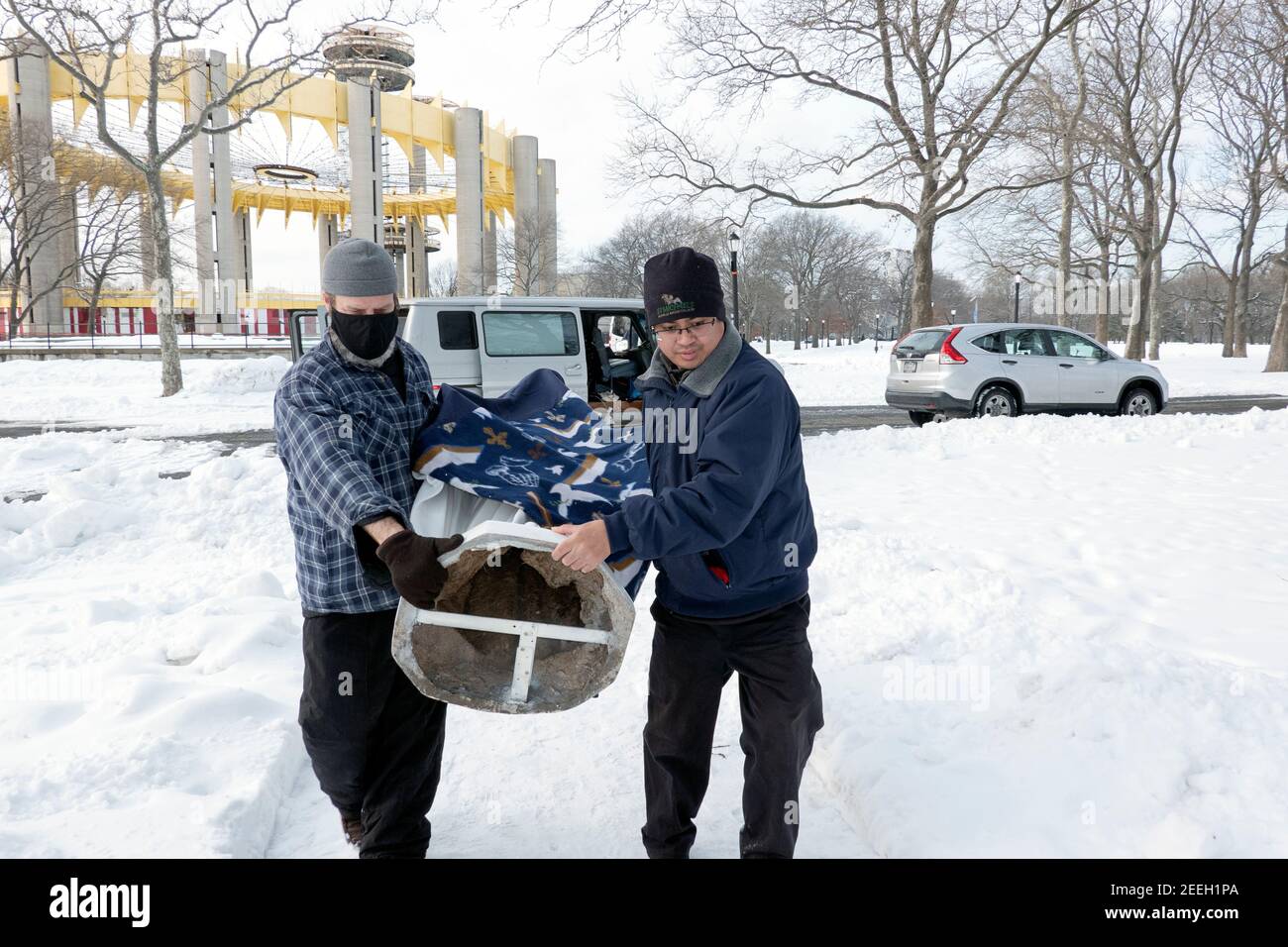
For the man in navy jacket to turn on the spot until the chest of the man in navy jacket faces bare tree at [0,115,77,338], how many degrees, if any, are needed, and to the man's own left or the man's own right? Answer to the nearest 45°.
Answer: approximately 90° to the man's own right

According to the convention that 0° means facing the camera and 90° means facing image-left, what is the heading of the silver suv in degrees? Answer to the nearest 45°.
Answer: approximately 225°

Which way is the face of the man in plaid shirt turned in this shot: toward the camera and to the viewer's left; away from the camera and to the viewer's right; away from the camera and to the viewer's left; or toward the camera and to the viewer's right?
toward the camera and to the viewer's right

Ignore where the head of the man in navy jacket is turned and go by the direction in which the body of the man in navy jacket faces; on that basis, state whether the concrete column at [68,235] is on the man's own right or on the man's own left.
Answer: on the man's own right

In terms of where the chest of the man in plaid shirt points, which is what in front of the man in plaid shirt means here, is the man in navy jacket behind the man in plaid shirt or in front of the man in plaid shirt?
in front

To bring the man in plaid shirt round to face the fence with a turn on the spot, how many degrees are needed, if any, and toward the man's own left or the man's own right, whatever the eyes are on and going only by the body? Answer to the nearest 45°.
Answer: approximately 135° to the man's own left

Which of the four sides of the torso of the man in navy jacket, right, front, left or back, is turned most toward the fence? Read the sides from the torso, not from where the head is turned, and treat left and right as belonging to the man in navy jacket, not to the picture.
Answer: right

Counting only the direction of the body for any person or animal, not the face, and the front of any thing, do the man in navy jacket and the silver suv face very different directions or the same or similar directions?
very different directions

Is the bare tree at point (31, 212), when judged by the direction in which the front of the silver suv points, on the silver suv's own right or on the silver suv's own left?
on the silver suv's own left
